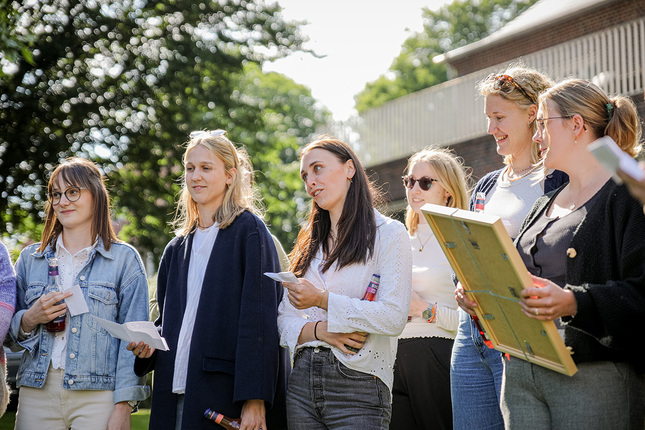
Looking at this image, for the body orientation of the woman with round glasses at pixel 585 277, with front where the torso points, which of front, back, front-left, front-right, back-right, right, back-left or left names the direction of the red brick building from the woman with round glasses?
back-right

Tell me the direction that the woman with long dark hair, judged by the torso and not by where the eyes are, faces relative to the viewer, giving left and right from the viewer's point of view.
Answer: facing the viewer and to the left of the viewer

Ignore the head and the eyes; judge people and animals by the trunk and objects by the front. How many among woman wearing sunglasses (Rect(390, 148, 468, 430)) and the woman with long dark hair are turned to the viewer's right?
0

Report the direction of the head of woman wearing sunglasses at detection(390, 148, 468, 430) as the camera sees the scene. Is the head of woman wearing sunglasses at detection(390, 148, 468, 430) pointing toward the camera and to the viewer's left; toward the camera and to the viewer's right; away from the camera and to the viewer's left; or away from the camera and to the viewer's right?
toward the camera and to the viewer's left

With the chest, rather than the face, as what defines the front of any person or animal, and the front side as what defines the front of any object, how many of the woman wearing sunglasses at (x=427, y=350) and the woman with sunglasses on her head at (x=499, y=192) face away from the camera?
0

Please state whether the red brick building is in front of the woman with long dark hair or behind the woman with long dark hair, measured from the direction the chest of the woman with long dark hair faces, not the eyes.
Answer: behind

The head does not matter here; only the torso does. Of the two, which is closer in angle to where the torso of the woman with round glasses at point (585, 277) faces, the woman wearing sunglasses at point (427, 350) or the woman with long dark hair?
the woman with long dark hair

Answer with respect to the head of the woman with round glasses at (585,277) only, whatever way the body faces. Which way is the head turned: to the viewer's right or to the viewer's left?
to the viewer's left

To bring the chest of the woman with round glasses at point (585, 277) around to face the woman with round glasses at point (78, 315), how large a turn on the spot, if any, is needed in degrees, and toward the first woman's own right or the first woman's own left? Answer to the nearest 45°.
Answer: approximately 45° to the first woman's own right
